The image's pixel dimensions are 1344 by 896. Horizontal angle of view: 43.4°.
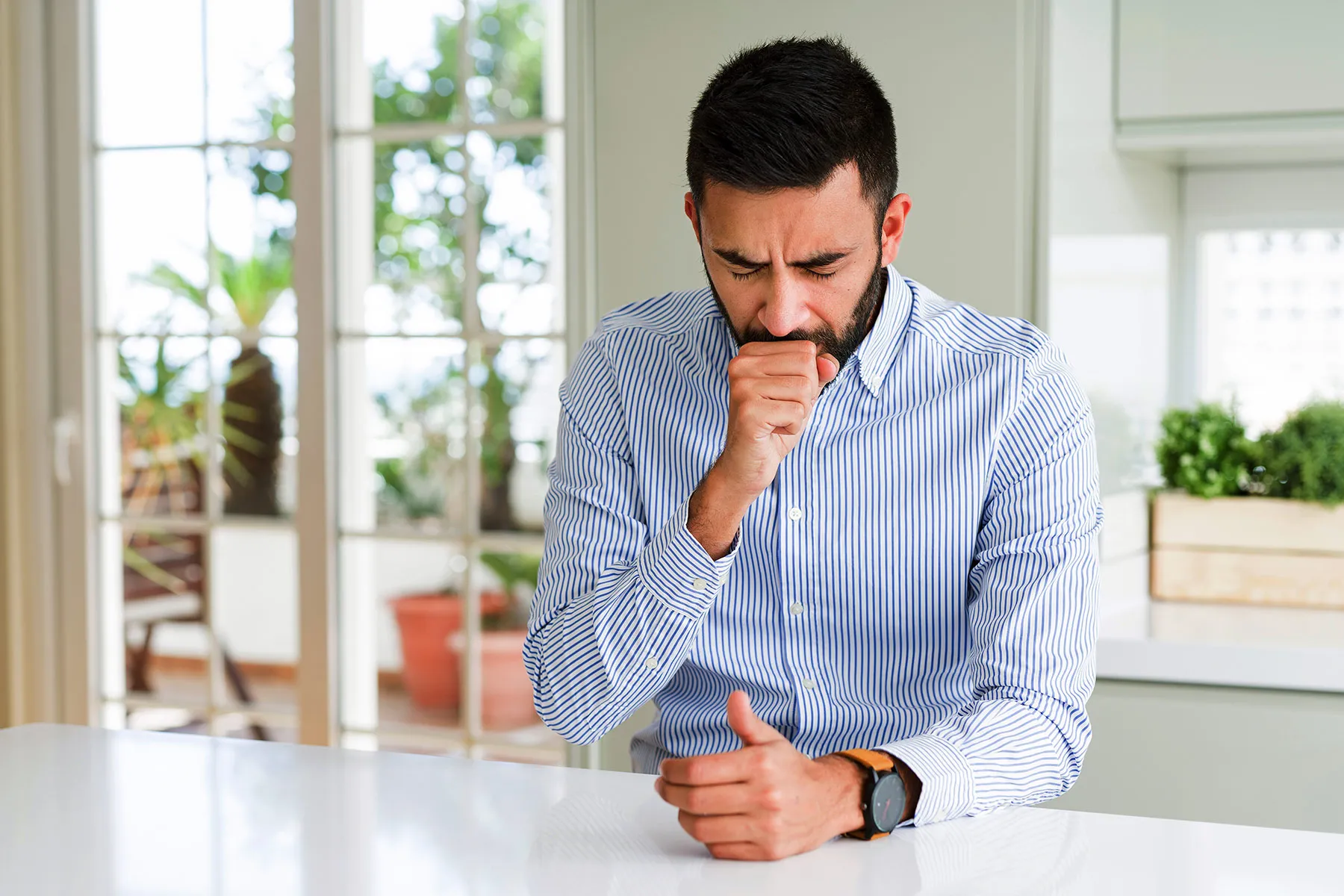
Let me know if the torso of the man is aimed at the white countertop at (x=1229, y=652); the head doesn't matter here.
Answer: no

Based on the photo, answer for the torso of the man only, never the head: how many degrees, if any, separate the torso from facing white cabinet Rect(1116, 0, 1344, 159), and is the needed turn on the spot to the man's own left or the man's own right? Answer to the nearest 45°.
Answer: approximately 135° to the man's own left

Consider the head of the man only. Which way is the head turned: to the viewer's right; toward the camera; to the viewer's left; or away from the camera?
toward the camera

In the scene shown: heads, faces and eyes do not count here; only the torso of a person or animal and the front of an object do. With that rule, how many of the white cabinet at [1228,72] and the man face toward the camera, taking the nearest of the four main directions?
2

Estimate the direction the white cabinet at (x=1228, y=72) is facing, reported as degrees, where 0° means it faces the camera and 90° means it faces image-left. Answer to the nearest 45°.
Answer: approximately 0°

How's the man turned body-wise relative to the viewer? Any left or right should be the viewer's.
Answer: facing the viewer

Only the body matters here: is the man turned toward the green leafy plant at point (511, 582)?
no

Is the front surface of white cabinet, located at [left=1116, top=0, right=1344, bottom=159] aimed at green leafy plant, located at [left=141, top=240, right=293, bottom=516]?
no

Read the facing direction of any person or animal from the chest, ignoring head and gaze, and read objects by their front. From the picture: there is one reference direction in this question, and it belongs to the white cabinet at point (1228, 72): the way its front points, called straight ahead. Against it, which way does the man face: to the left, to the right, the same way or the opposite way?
the same way

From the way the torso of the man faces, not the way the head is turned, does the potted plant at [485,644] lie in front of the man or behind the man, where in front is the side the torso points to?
behind
